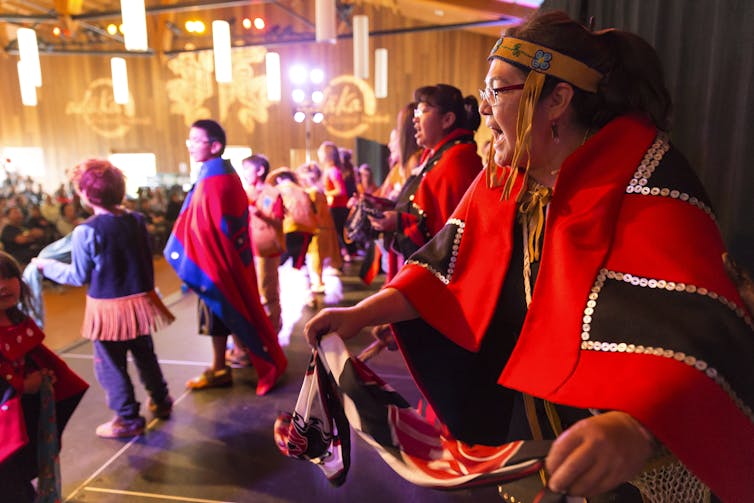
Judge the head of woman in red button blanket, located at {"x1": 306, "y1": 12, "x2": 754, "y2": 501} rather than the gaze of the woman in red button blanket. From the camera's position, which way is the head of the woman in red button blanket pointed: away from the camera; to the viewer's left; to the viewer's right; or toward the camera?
to the viewer's left

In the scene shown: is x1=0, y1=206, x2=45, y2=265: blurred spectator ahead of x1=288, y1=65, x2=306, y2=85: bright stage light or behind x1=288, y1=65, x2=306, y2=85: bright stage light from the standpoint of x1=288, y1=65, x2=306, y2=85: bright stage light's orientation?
ahead

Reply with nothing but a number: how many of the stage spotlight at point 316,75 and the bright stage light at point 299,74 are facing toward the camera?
2

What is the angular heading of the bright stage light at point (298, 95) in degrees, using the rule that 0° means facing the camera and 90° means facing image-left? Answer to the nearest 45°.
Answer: approximately 0°

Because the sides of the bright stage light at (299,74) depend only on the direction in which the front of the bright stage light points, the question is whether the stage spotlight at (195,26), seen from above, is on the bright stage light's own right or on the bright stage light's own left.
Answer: on the bright stage light's own right

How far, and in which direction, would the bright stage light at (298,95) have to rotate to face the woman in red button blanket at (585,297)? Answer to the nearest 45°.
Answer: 0° — it already faces them

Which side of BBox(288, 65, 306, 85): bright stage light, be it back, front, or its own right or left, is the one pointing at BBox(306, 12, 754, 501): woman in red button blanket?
front
